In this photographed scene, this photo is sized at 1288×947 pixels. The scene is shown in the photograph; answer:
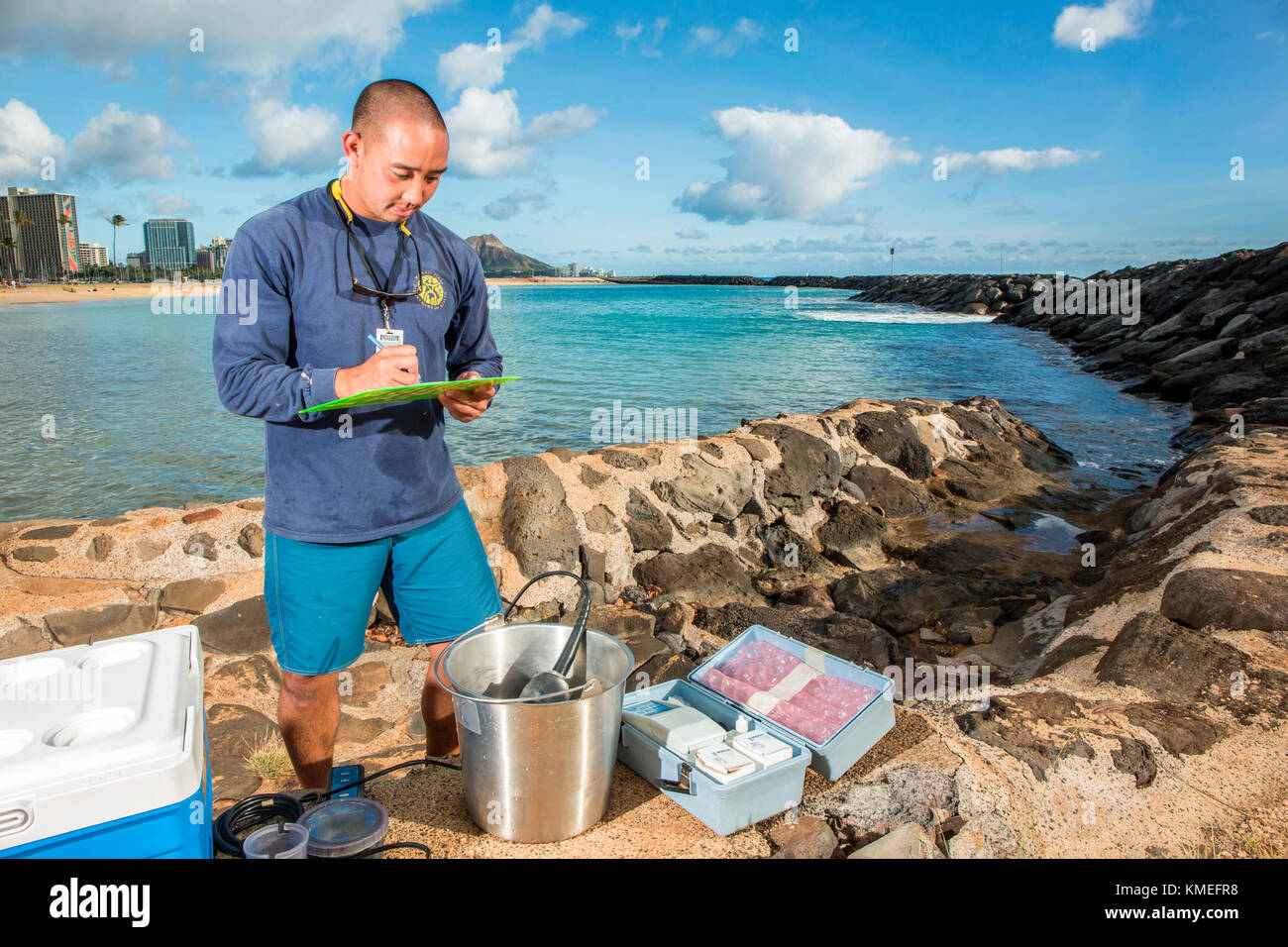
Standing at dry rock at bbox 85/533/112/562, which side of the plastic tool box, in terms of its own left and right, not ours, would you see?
right

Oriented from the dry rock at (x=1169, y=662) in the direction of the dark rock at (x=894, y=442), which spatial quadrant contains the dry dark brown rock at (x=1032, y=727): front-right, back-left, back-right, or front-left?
back-left

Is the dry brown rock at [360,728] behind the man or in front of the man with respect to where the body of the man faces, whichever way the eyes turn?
behind

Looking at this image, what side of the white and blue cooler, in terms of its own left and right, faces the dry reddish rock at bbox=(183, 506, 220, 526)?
back

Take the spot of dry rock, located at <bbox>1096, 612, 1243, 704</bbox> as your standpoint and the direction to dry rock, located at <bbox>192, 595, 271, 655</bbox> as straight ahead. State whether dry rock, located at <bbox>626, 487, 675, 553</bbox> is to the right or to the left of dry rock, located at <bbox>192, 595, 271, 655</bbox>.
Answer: right

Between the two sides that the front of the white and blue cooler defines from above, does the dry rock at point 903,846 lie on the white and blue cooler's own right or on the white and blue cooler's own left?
on the white and blue cooler's own left

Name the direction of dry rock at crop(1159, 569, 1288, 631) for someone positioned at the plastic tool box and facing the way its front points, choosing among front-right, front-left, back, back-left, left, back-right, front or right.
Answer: back
